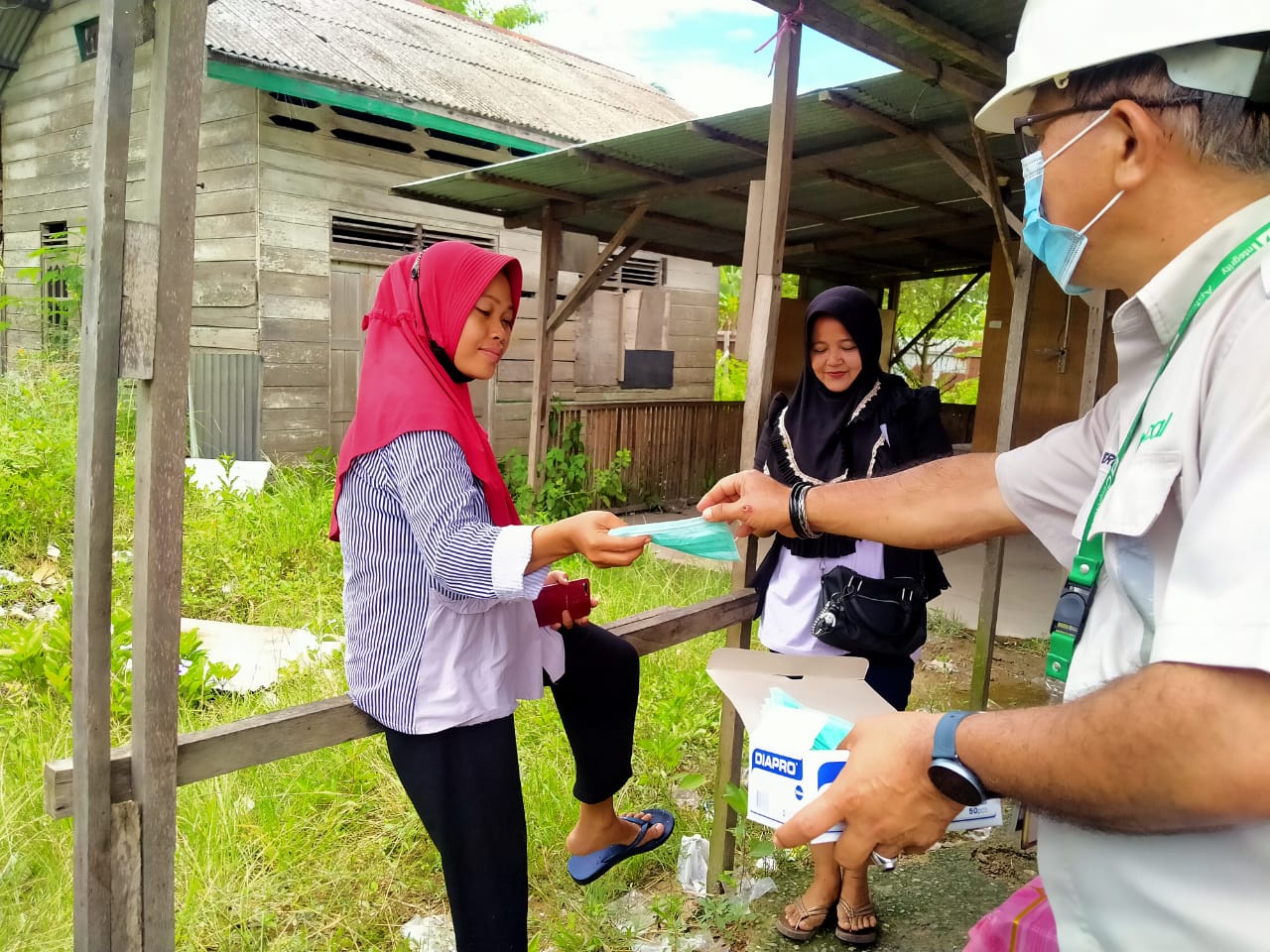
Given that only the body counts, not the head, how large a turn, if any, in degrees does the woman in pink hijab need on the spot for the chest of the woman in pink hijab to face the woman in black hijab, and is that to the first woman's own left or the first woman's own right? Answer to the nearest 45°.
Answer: approximately 45° to the first woman's own left

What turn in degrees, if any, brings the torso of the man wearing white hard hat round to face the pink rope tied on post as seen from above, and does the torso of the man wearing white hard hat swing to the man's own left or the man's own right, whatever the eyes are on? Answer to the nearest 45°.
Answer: approximately 45° to the man's own right

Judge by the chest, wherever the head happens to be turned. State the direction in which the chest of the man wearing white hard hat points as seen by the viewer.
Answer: to the viewer's left

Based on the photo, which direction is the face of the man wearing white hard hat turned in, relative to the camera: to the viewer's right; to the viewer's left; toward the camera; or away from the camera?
to the viewer's left

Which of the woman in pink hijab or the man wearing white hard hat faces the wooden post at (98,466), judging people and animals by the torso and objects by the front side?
the man wearing white hard hat

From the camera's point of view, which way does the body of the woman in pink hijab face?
to the viewer's right

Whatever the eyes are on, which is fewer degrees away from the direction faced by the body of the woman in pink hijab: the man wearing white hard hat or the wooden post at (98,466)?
the man wearing white hard hat

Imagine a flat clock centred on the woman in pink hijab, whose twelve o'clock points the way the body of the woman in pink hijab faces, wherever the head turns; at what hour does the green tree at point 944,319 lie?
The green tree is roughly at 10 o'clock from the woman in pink hijab.

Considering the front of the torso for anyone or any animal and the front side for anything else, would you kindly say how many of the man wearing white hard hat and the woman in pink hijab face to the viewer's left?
1

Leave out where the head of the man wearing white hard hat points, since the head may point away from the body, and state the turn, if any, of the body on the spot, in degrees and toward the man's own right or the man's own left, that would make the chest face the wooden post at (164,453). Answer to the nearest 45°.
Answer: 0° — they already face it

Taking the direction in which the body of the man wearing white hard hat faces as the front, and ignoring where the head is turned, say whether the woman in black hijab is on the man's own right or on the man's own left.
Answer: on the man's own right

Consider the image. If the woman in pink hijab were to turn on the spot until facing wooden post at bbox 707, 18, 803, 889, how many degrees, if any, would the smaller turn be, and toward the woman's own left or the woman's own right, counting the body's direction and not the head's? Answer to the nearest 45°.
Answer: approximately 45° to the woman's own left

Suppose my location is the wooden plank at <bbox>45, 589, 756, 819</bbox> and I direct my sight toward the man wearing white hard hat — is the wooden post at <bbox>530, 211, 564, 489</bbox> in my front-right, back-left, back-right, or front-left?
back-left

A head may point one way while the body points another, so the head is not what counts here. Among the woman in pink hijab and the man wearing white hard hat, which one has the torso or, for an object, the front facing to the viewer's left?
the man wearing white hard hat
